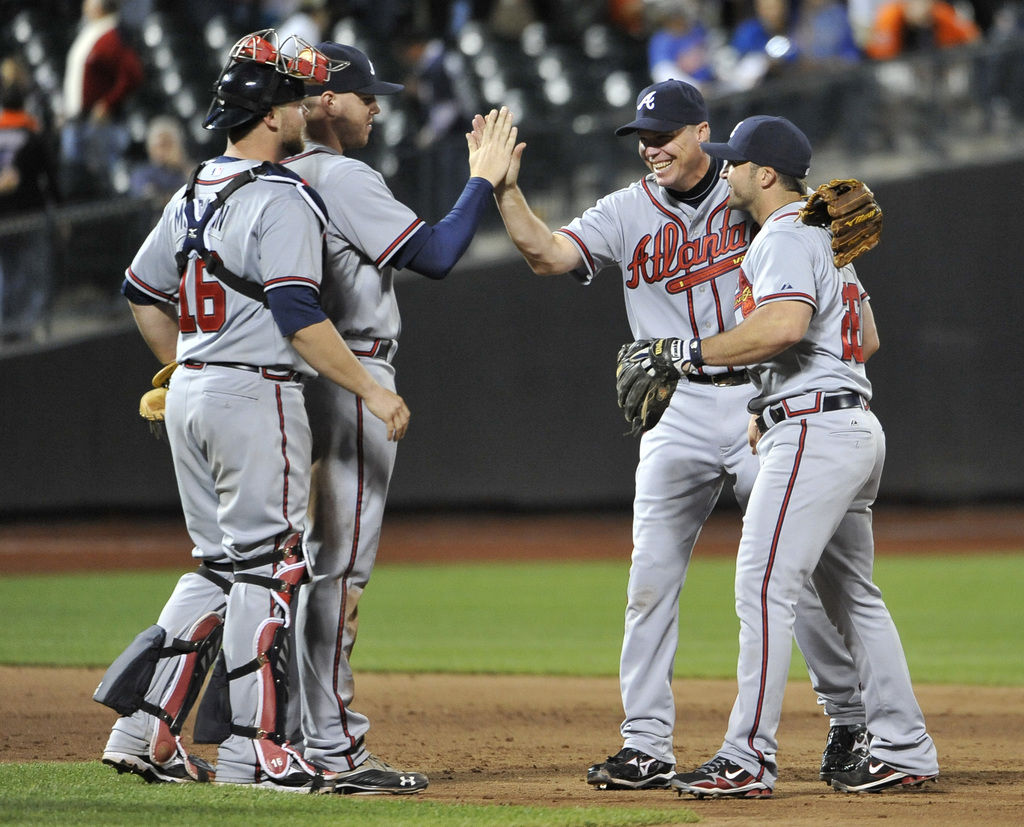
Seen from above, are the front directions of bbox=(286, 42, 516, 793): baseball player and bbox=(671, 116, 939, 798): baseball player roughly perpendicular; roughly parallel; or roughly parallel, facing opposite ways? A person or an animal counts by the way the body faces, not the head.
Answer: roughly parallel, facing opposite ways

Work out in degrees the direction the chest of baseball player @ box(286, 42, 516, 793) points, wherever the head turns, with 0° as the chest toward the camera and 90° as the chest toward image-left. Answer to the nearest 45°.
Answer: approximately 270°

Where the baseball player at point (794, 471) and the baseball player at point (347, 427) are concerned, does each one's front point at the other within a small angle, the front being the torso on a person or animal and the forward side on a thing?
yes

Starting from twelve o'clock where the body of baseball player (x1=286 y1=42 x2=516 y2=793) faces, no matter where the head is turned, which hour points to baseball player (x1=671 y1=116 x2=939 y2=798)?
baseball player (x1=671 y1=116 x2=939 y2=798) is roughly at 12 o'clock from baseball player (x1=286 y1=42 x2=516 y2=793).

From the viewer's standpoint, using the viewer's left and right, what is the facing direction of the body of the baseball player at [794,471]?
facing to the left of the viewer

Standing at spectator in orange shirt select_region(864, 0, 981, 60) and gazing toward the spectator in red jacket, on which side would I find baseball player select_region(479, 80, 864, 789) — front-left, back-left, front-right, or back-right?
front-left

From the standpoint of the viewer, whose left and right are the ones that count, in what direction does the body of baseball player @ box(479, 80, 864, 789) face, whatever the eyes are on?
facing the viewer and to the left of the viewer

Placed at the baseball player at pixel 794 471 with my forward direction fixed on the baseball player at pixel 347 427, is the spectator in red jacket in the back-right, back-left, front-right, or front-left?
front-right

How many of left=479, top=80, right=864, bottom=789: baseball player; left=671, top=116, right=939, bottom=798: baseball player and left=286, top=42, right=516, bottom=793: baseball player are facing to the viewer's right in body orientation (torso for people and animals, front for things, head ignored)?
1

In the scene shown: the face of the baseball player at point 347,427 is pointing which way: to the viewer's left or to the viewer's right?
to the viewer's right

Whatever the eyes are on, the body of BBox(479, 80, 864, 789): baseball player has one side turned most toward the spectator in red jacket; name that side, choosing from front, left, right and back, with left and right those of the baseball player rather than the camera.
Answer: right

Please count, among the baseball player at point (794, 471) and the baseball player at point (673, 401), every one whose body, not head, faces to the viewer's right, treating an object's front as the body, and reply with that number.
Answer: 0

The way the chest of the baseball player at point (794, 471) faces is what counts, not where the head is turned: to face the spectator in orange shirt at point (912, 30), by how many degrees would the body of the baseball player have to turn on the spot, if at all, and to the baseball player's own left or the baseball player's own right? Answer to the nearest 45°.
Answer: approximately 90° to the baseball player's own right

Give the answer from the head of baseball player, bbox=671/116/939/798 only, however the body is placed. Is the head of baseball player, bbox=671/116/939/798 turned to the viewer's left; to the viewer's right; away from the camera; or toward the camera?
to the viewer's left

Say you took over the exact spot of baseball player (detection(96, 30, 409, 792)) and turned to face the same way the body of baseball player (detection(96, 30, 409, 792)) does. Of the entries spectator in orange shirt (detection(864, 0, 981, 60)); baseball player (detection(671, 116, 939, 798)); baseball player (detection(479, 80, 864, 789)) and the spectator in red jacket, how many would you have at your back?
0

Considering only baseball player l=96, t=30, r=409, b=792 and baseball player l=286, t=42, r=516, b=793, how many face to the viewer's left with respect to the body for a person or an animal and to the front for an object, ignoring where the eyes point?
0
